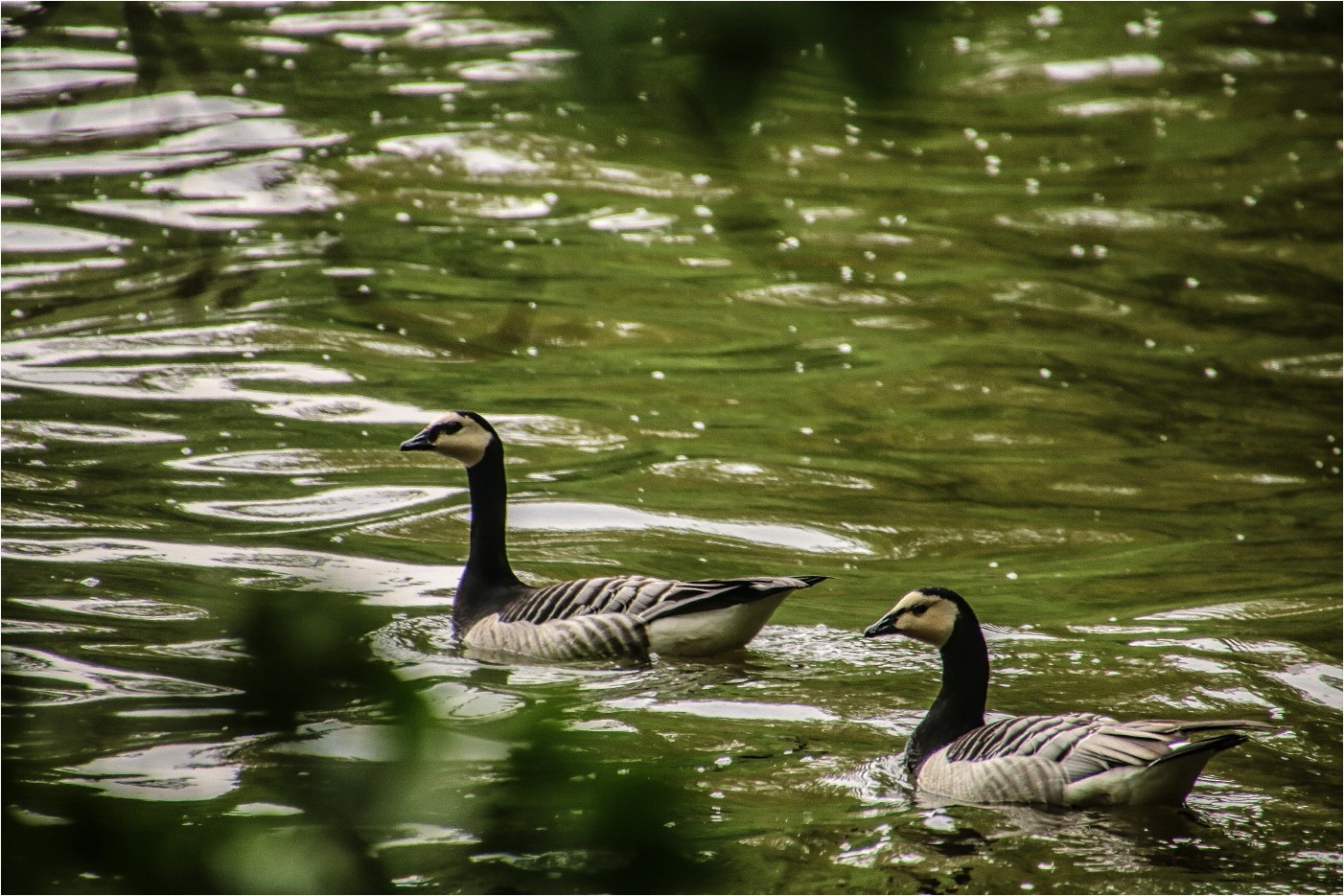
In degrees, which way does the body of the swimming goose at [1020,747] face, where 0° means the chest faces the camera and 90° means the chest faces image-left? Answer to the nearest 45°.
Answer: approximately 90°

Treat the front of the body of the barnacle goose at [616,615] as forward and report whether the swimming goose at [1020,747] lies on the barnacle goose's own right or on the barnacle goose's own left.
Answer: on the barnacle goose's own left

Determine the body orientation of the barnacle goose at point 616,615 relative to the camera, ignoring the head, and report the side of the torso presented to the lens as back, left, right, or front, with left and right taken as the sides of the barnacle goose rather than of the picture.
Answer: left

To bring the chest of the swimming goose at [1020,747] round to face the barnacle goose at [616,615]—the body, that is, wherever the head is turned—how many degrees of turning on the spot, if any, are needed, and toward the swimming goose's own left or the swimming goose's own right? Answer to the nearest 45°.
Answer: approximately 45° to the swimming goose's own right

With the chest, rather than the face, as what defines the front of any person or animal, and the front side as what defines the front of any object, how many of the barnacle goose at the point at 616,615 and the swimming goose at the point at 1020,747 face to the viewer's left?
2
